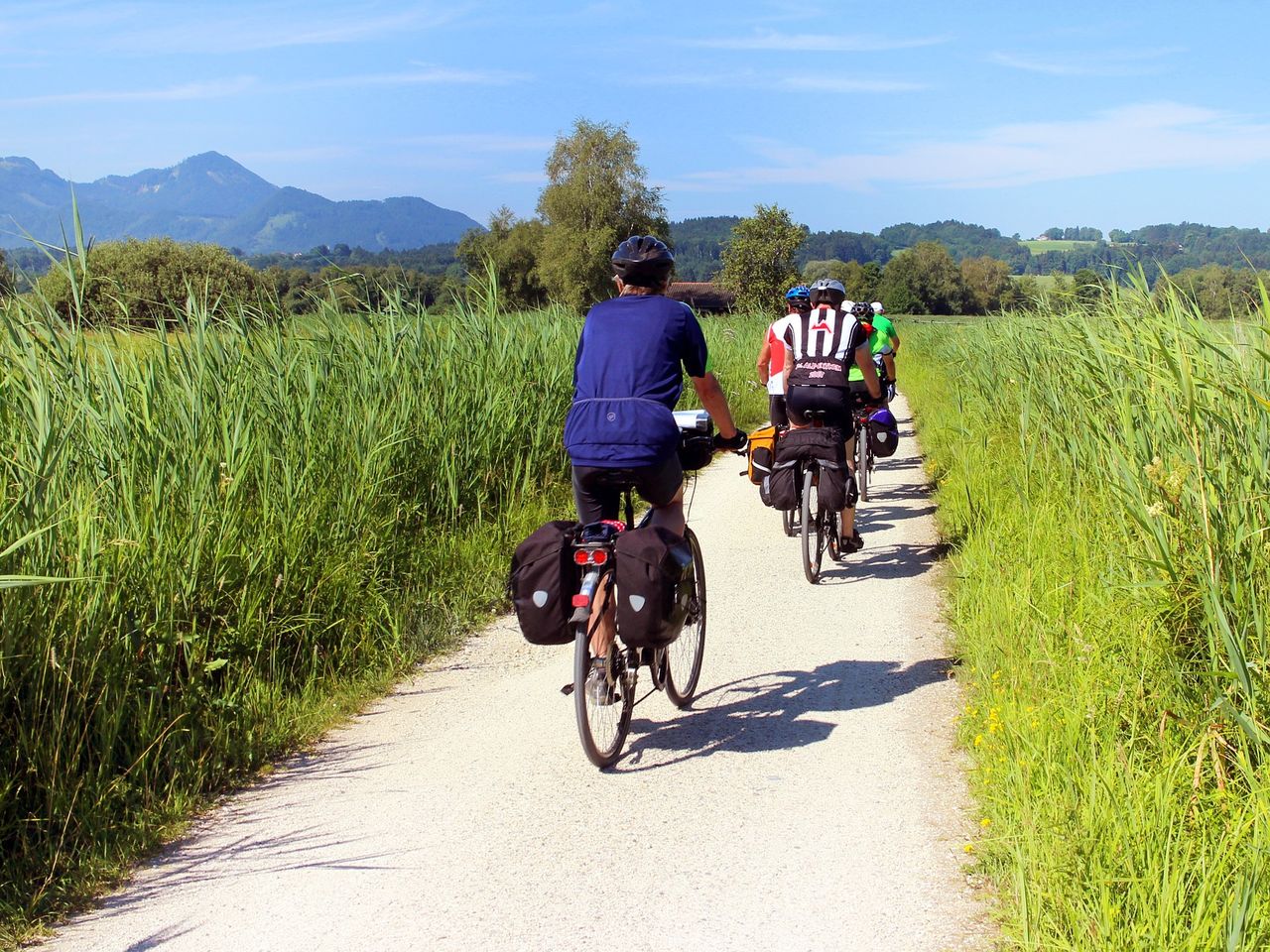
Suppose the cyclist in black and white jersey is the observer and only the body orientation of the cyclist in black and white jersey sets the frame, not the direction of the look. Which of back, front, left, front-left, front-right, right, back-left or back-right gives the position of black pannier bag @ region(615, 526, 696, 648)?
back

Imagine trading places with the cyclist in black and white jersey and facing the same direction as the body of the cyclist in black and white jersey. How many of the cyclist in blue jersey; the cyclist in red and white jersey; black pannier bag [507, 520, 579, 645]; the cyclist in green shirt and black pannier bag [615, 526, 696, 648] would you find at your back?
3

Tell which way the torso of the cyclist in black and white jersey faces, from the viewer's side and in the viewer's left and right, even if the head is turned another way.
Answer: facing away from the viewer

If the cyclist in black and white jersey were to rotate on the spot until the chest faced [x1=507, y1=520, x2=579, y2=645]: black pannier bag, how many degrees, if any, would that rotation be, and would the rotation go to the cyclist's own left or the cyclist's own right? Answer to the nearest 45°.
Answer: approximately 180°

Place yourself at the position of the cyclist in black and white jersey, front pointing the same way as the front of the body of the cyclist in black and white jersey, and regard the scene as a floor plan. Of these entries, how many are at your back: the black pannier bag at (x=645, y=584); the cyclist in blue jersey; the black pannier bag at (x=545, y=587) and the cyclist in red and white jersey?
3

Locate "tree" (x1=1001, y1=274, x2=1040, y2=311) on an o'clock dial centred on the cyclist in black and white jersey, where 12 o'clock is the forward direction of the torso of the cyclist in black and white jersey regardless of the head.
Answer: The tree is roughly at 1 o'clock from the cyclist in black and white jersey.

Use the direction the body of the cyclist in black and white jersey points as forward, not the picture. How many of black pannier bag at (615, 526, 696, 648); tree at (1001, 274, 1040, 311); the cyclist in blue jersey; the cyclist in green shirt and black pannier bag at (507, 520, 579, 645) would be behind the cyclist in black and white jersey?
3

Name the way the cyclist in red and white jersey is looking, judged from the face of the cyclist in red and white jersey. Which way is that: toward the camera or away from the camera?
away from the camera

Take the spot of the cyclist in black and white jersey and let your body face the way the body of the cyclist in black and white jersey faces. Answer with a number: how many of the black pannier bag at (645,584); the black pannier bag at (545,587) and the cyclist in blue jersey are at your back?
3

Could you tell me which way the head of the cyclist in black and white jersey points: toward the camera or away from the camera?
away from the camera

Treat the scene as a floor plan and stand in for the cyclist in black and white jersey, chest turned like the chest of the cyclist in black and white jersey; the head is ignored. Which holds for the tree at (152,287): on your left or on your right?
on your left
